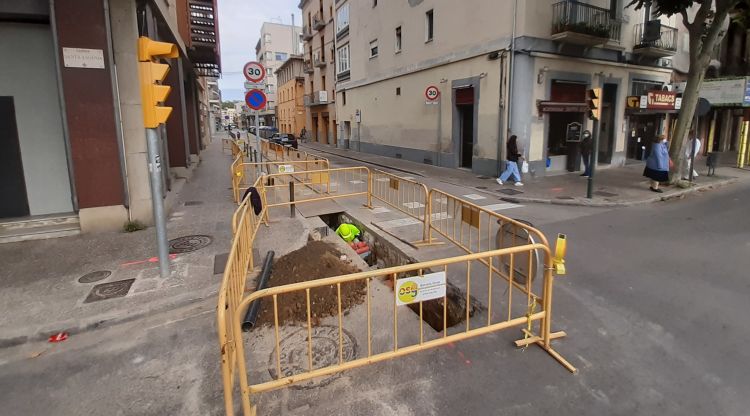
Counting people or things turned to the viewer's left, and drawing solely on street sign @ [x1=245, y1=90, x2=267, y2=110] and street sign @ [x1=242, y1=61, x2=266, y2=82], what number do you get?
0

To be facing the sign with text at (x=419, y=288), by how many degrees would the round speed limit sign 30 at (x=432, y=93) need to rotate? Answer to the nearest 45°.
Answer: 0° — it already faces it

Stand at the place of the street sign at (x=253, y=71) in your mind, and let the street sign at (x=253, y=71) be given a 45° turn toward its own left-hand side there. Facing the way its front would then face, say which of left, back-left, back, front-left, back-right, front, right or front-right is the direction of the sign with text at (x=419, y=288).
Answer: front-right

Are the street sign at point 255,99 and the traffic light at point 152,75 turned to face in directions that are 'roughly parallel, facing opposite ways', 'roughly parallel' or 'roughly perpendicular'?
roughly perpendicular

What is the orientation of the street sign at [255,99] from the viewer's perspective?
toward the camera

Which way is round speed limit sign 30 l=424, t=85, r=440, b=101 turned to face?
toward the camera

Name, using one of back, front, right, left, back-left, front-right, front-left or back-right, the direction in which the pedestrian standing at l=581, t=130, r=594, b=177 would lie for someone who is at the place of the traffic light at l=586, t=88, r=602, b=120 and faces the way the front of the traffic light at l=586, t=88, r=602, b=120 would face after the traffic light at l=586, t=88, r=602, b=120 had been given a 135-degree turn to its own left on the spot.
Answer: back-left

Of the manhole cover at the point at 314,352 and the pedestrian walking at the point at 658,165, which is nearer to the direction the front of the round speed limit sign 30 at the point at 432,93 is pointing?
the manhole cover

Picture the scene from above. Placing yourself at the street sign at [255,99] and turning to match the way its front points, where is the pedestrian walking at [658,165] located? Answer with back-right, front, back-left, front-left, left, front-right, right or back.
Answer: left

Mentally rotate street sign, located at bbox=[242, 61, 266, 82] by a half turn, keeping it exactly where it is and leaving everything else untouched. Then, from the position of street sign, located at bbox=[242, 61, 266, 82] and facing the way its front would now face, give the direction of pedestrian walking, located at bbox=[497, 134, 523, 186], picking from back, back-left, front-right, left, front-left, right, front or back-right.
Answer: right
